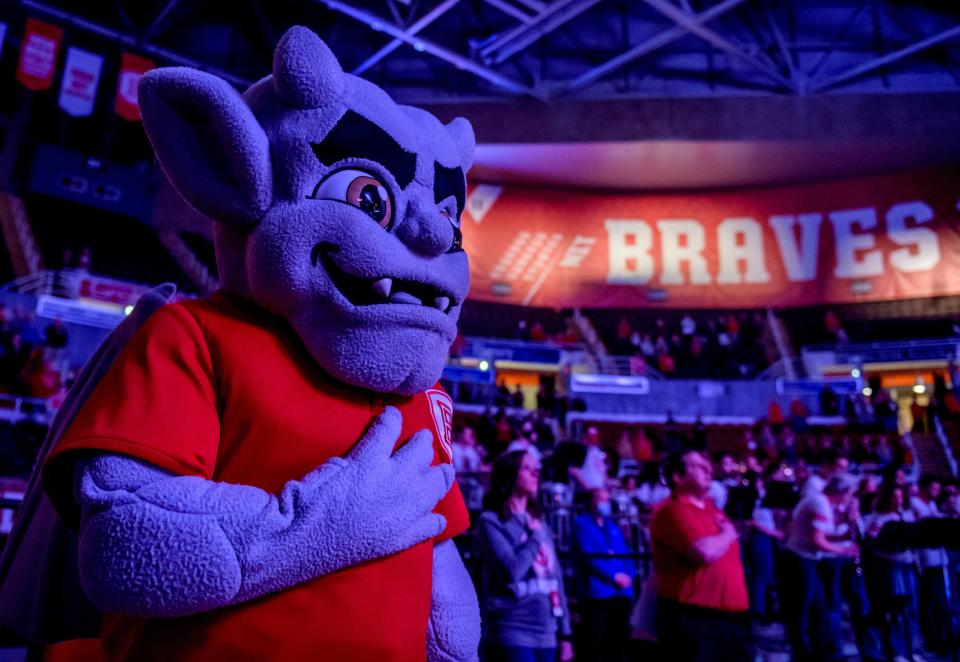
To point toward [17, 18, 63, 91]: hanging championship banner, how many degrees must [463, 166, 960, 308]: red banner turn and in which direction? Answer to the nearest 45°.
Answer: approximately 45° to its right

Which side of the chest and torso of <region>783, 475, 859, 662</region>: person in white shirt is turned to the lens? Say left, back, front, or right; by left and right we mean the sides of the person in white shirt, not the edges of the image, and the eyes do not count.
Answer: right

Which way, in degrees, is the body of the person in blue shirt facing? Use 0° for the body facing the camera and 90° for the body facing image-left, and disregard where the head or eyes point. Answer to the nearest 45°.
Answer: approximately 315°

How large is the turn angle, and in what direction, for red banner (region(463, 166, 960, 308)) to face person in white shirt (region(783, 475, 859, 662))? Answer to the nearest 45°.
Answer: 0° — it already faces them

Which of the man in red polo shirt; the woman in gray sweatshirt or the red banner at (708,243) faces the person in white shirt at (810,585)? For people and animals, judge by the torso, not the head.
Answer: the red banner

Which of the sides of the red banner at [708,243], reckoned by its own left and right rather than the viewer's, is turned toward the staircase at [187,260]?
right

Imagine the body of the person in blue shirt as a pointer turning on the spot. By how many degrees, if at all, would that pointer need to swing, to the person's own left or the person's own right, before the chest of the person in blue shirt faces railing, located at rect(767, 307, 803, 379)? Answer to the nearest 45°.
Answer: approximately 135° to the person's own left

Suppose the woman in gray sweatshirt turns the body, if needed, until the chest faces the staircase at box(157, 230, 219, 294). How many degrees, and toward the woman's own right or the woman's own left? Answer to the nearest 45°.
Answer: approximately 180°

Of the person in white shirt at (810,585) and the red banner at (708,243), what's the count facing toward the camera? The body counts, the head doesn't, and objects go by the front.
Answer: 1

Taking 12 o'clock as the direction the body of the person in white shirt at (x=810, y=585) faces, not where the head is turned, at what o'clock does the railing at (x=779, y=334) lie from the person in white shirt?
The railing is roughly at 9 o'clock from the person in white shirt.

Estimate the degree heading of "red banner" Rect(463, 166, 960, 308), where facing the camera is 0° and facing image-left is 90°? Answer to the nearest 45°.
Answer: approximately 0°

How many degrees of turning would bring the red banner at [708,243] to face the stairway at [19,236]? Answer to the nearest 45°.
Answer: approximately 90° to its right
